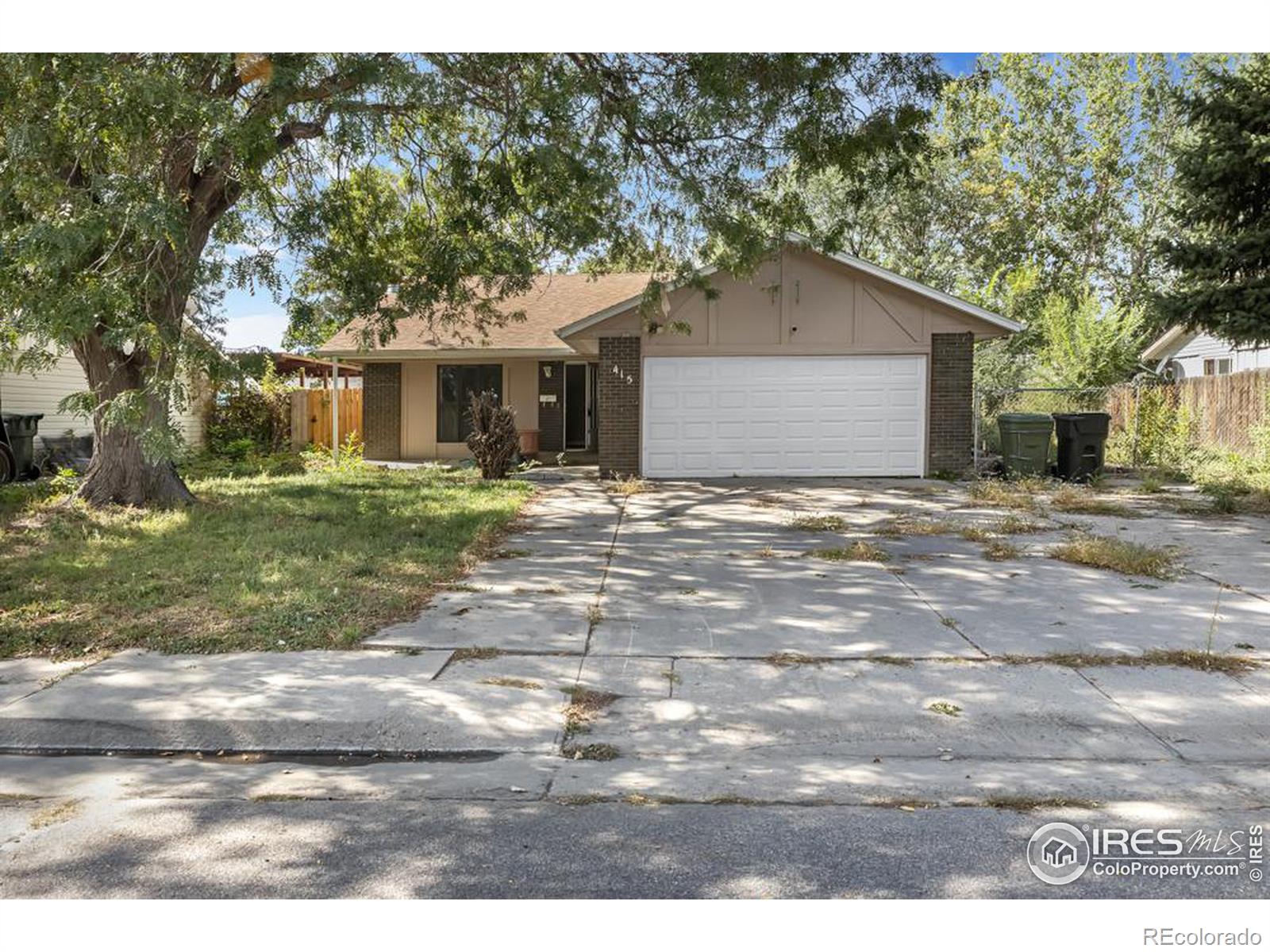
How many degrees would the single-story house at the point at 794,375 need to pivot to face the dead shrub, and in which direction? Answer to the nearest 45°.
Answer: approximately 90° to its right

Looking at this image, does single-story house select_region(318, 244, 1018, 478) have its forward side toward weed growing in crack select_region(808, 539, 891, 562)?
yes

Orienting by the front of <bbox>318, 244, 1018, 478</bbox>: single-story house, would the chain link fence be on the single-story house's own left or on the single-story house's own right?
on the single-story house's own left

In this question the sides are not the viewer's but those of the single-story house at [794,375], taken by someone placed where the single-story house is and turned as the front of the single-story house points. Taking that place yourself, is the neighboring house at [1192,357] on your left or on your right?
on your left

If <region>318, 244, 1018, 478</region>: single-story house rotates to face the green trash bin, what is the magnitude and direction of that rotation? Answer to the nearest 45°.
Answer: approximately 90° to its left

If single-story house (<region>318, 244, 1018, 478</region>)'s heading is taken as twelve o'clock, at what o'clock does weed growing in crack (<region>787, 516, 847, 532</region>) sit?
The weed growing in crack is roughly at 12 o'clock from the single-story house.

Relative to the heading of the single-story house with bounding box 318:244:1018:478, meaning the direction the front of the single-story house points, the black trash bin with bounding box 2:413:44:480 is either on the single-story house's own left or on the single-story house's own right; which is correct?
on the single-story house's own right

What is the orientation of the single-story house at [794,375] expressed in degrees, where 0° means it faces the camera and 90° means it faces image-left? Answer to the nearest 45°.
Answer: approximately 0°

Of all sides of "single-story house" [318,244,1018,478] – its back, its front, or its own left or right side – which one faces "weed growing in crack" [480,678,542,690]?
front

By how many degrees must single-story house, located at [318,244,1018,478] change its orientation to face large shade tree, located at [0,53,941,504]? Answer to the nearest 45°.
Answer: approximately 45° to its right

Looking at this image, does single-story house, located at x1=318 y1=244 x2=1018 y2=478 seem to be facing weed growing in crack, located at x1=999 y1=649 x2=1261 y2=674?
yes
